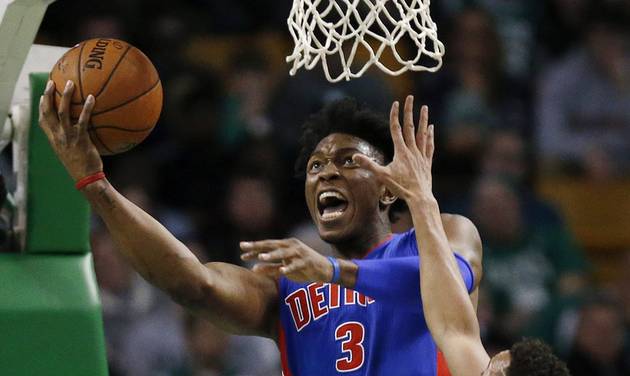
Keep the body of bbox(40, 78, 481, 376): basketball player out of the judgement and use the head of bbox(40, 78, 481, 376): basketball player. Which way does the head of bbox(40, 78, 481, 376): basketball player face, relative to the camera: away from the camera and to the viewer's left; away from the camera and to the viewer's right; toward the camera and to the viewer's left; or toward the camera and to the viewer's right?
toward the camera and to the viewer's left

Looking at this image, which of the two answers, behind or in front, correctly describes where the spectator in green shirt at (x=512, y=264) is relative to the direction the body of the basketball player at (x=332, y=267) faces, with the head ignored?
behind

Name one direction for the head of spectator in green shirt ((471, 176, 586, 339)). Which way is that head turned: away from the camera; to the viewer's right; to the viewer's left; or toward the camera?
toward the camera

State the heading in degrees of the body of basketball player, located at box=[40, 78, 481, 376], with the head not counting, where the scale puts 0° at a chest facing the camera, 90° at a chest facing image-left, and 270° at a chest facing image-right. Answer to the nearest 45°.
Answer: approximately 45°
